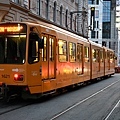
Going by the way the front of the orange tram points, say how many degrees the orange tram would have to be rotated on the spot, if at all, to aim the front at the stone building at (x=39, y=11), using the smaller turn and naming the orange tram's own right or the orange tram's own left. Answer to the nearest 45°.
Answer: approximately 135° to the orange tram's own right

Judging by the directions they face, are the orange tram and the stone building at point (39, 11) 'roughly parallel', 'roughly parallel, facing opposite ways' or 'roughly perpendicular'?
roughly perpendicular

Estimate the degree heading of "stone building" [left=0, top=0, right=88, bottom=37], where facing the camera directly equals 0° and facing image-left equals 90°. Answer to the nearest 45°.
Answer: approximately 315°
